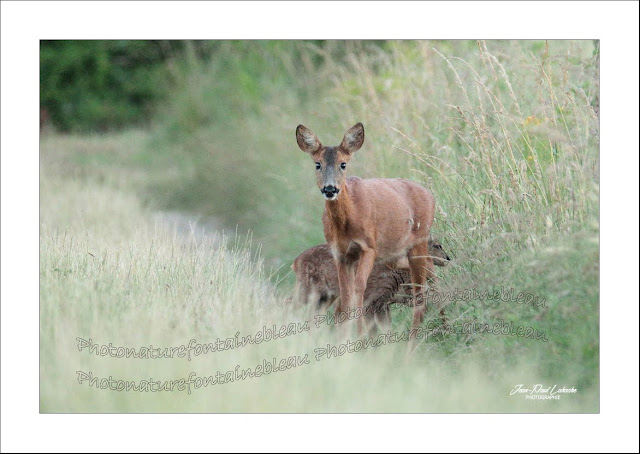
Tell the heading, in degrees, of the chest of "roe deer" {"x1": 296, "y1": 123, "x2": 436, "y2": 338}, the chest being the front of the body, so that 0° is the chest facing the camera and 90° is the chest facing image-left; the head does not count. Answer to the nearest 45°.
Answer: approximately 45°
